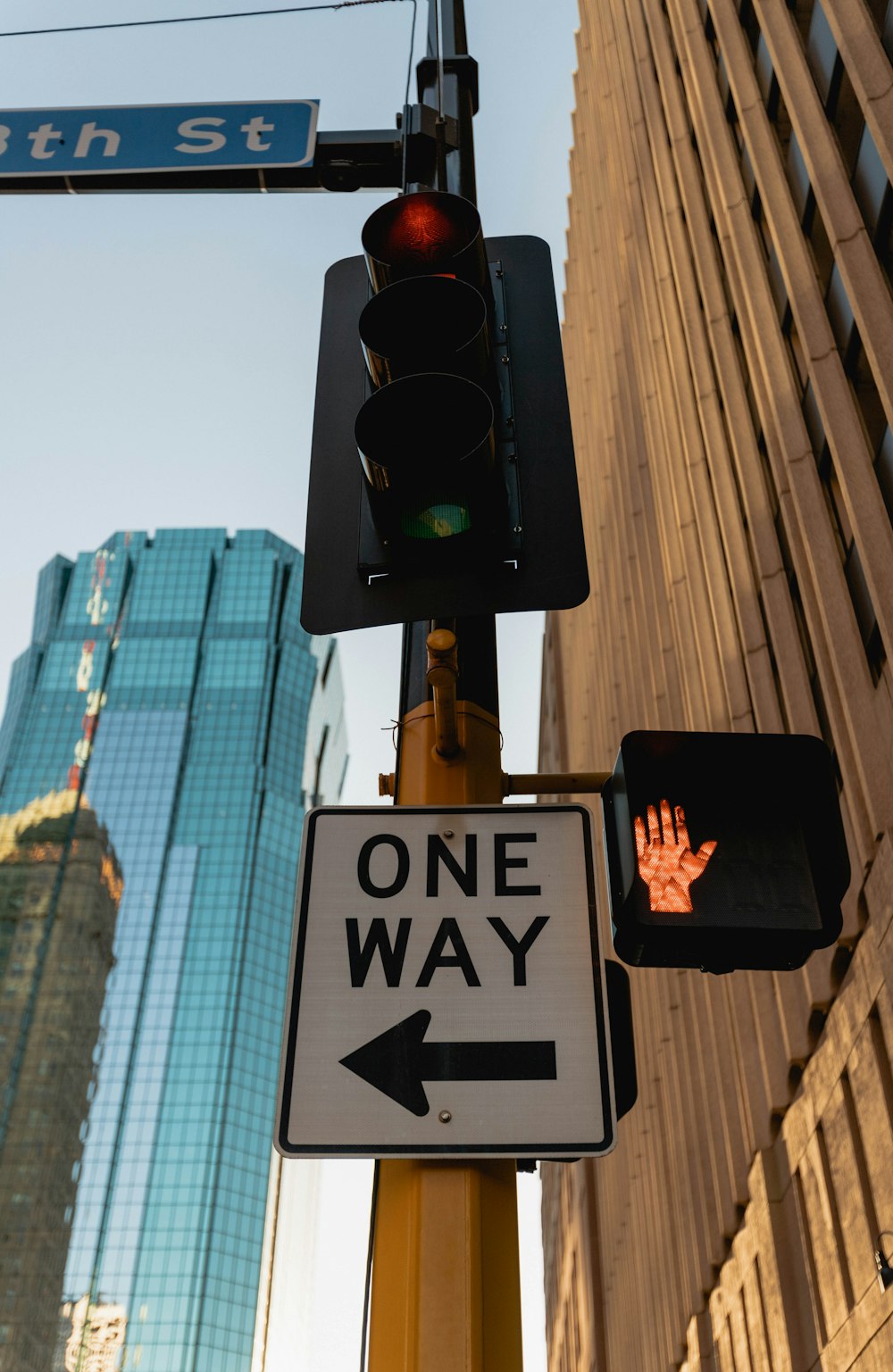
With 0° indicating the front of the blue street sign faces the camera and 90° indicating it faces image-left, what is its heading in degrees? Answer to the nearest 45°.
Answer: approximately 0°

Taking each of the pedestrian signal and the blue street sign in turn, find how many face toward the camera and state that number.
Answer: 2
